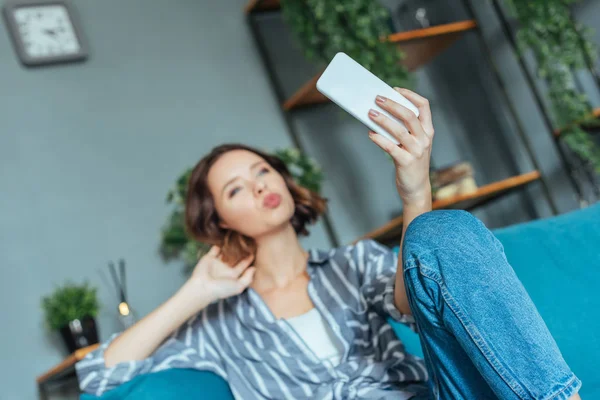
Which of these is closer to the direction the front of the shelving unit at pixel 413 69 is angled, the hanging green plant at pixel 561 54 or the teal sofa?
the teal sofa

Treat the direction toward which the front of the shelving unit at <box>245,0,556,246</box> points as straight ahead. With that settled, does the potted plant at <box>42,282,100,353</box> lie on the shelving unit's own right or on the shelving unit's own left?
on the shelving unit's own right

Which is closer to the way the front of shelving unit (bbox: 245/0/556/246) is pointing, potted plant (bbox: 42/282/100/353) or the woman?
the woman

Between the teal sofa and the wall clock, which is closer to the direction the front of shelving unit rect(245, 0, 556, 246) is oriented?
the teal sofa

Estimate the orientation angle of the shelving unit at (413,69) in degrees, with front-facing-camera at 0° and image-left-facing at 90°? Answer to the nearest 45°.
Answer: approximately 0°

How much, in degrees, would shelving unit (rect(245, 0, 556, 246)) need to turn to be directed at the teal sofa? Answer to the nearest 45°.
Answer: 0° — it already faces it

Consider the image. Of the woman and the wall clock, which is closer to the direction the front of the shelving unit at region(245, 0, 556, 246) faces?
the woman
